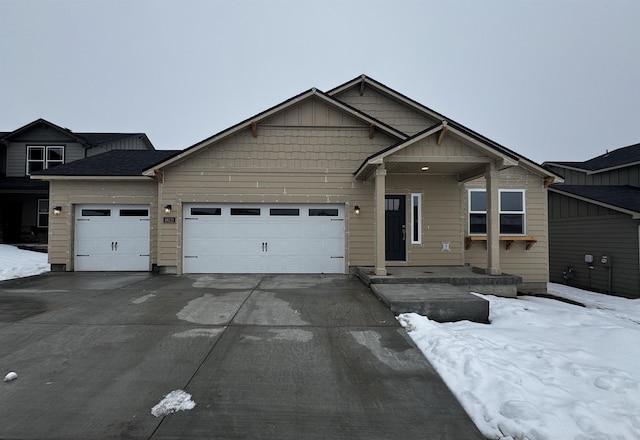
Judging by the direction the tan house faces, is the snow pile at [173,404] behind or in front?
in front

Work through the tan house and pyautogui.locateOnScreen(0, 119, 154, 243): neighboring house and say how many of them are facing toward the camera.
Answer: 2

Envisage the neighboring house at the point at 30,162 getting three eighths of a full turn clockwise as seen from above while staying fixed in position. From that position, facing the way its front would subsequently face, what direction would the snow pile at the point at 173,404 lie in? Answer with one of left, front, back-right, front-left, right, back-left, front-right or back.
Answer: back-left

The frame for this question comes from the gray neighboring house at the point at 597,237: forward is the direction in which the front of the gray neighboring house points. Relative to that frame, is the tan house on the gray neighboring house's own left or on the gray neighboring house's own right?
on the gray neighboring house's own right

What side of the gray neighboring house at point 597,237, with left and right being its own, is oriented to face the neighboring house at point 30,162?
right

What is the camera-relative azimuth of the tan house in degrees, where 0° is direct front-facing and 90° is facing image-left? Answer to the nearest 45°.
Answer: approximately 0°

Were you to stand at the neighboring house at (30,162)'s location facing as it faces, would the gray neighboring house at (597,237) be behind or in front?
in front

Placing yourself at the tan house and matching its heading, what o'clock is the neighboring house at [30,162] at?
The neighboring house is roughly at 4 o'clock from the tan house.

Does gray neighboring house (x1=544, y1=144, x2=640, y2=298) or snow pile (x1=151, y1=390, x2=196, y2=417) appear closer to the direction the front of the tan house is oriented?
the snow pile
